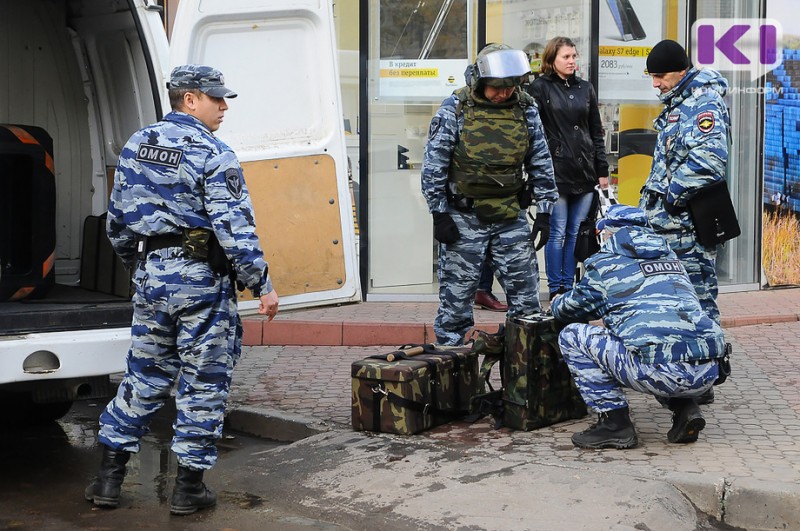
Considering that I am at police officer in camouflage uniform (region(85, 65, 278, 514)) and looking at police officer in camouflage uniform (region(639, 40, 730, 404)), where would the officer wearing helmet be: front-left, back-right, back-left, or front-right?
front-left

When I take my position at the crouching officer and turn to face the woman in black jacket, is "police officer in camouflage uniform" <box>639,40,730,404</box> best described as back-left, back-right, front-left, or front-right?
front-right

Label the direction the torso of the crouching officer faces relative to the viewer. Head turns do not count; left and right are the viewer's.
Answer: facing away from the viewer and to the left of the viewer

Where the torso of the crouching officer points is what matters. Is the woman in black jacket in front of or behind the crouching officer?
in front

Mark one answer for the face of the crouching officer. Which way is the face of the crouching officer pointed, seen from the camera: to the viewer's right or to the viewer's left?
to the viewer's left

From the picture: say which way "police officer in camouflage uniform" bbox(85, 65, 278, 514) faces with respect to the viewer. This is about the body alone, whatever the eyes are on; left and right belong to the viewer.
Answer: facing away from the viewer and to the right of the viewer

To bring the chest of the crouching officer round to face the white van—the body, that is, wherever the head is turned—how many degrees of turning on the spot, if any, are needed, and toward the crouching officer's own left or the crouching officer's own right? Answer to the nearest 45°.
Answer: approximately 45° to the crouching officer's own left

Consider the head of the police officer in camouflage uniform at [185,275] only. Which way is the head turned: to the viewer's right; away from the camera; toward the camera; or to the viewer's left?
to the viewer's right

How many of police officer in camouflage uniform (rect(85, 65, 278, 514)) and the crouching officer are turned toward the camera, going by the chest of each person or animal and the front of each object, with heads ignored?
0
